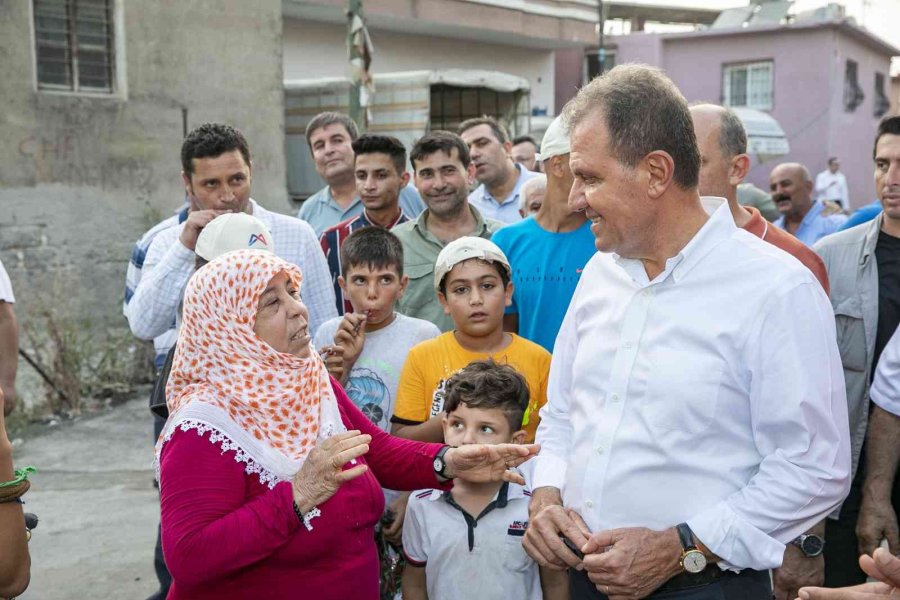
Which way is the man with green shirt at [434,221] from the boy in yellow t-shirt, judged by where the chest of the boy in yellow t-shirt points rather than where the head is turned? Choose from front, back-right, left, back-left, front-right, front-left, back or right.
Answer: back

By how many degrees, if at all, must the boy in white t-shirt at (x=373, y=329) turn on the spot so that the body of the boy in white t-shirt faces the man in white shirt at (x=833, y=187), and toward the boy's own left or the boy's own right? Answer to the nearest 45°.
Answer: approximately 135° to the boy's own left

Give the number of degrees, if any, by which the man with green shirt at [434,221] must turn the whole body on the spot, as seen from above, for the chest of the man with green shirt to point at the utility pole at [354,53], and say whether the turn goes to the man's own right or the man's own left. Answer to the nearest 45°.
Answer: approximately 180°

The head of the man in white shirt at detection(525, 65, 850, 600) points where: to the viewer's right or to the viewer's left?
to the viewer's left

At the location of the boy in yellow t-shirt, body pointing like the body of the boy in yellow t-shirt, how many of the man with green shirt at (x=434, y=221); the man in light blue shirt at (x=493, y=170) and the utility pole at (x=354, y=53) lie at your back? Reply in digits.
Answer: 3

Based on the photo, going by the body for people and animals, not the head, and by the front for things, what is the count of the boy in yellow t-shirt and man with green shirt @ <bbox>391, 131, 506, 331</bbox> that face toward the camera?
2

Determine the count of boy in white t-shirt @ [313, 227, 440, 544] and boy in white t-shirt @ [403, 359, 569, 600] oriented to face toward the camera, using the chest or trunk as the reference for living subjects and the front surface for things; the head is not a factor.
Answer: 2

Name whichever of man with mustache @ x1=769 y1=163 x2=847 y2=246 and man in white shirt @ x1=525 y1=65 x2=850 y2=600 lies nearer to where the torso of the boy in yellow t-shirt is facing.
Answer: the man in white shirt
